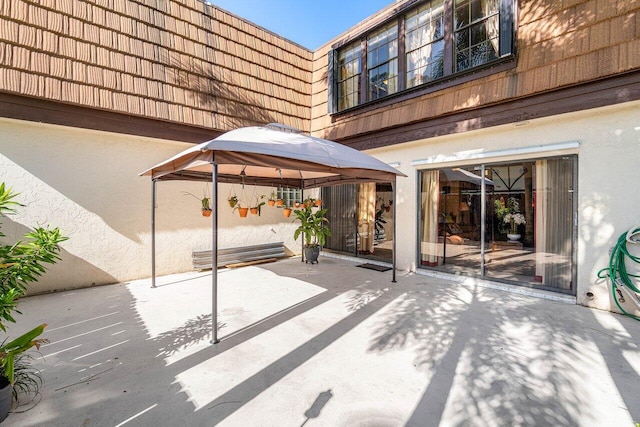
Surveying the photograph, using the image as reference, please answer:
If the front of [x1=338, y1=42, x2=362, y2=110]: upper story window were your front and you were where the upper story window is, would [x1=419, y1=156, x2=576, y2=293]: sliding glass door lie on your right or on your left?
on your left

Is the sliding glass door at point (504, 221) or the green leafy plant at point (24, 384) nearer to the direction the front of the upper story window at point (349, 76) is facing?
the green leafy plant

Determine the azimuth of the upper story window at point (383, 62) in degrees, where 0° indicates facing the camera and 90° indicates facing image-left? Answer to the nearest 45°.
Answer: approximately 45°

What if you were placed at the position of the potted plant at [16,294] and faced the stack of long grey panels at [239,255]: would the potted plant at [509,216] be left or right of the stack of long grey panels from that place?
right

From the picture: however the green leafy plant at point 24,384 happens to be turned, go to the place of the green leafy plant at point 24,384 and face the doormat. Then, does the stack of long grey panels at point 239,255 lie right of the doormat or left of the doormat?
left

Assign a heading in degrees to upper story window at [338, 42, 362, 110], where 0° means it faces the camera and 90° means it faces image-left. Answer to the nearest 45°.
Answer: approximately 45°
